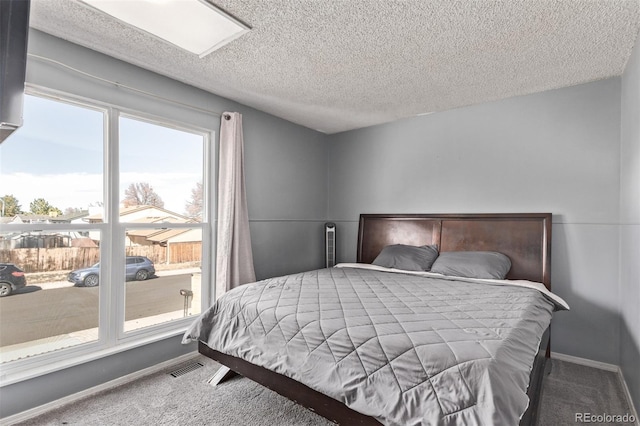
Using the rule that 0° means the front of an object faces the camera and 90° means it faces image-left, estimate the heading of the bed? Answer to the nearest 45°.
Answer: approximately 45°

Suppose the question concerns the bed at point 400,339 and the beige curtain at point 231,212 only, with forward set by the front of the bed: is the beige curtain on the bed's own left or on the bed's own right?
on the bed's own right

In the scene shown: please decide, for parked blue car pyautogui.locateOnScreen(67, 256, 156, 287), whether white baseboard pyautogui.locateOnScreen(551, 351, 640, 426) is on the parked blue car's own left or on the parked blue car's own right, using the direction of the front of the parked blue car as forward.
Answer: on the parked blue car's own left

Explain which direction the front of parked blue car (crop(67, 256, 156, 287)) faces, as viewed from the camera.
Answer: facing the viewer and to the left of the viewer

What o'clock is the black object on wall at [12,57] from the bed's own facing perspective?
The black object on wall is roughly at 12 o'clock from the bed.

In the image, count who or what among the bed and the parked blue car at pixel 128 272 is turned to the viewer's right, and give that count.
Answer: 0
